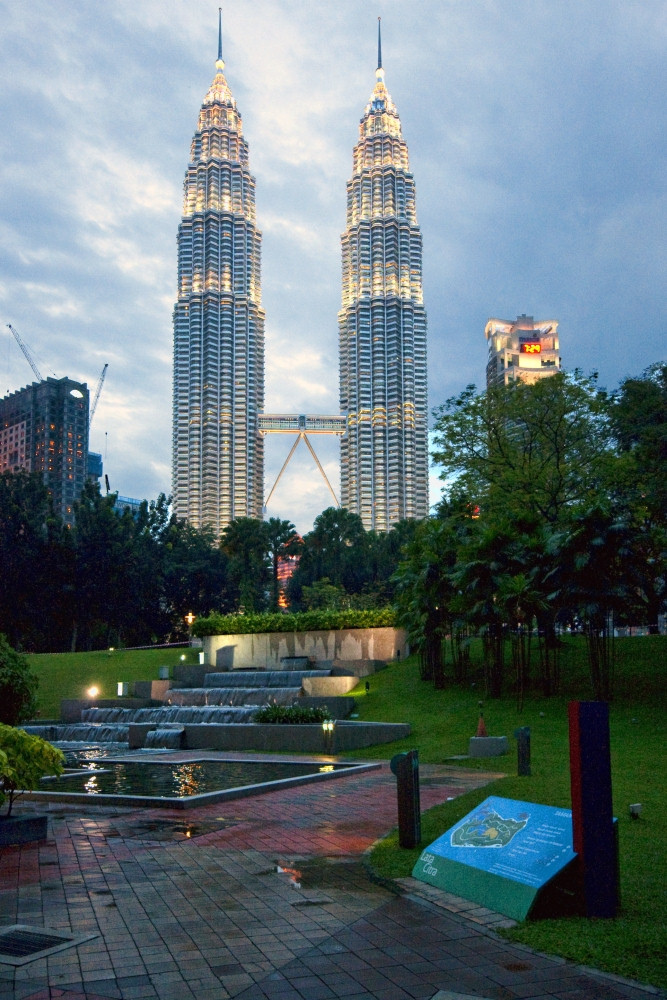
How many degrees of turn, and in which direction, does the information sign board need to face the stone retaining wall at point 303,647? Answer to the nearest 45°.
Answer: approximately 135° to its right

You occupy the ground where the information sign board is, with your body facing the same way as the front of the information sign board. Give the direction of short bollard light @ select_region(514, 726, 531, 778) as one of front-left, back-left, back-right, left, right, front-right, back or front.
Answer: back-right

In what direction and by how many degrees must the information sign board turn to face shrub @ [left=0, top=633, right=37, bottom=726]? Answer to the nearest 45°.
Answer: approximately 90° to its right

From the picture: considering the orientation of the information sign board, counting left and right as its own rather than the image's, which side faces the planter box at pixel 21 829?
right

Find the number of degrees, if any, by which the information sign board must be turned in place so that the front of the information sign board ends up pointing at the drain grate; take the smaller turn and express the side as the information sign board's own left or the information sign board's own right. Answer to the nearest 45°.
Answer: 0° — it already faces it

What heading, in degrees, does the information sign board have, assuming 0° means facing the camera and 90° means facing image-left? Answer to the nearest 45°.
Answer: approximately 45°

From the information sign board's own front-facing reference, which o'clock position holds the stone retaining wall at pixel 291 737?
The stone retaining wall is roughly at 4 o'clock from the information sign board.

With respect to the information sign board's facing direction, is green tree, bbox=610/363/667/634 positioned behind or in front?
behind

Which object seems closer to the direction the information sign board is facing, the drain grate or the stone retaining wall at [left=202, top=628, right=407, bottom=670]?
the drain grate

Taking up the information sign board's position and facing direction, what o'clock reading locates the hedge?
The hedge is roughly at 4 o'clock from the information sign board.

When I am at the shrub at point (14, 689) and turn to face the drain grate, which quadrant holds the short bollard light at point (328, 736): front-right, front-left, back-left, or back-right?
front-left

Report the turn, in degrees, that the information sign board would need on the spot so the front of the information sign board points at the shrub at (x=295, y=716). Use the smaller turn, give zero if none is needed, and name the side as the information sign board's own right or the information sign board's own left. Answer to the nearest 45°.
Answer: approximately 135° to the information sign board's own right

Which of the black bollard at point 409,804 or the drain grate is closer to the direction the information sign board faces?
the drain grate
